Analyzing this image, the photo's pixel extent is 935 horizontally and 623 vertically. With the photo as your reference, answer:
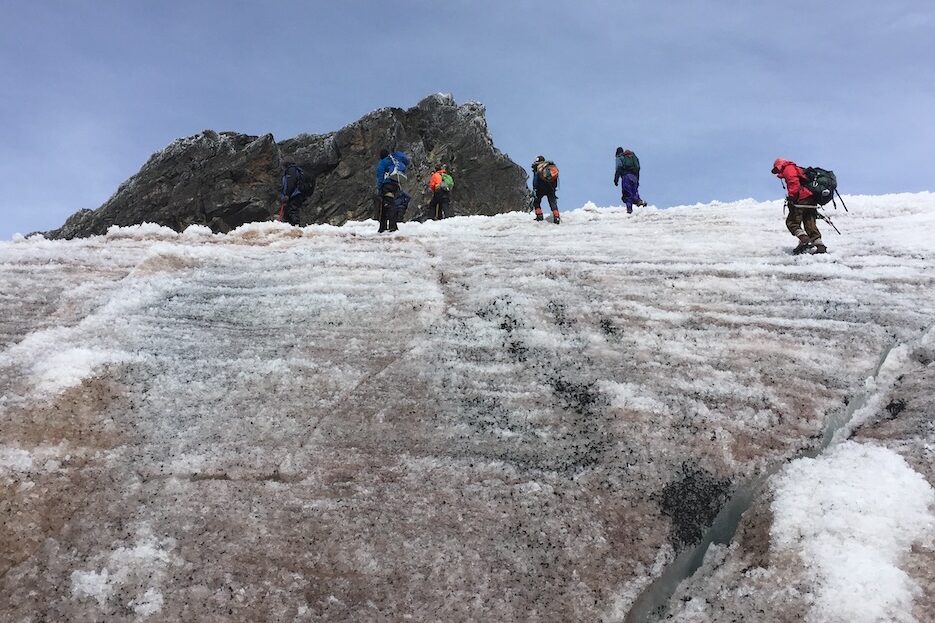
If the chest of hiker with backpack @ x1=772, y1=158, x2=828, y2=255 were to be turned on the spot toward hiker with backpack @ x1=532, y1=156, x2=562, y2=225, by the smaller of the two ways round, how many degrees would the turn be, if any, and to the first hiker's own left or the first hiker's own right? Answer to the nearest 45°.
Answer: approximately 45° to the first hiker's own right

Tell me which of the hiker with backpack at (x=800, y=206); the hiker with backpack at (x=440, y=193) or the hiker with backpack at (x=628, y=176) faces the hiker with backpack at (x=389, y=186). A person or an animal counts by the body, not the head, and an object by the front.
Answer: the hiker with backpack at (x=800, y=206)

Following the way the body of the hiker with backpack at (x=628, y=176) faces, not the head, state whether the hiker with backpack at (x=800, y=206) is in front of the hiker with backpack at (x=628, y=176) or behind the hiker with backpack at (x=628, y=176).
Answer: behind

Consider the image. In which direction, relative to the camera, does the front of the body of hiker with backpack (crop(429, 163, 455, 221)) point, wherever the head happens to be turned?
away from the camera

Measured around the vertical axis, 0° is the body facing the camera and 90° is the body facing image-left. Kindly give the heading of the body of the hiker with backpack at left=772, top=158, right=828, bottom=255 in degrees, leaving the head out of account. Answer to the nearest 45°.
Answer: approximately 90°

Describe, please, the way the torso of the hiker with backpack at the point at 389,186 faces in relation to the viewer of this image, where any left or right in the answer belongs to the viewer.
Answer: facing away from the viewer and to the left of the viewer

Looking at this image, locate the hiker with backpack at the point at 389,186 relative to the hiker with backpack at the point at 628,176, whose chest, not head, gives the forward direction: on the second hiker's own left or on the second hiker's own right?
on the second hiker's own left

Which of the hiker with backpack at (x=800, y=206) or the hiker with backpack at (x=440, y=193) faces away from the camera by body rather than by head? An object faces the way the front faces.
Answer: the hiker with backpack at (x=440, y=193)

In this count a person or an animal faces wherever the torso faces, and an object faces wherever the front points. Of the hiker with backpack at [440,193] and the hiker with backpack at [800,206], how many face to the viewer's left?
1

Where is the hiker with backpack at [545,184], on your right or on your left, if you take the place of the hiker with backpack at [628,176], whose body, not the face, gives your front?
on your left
